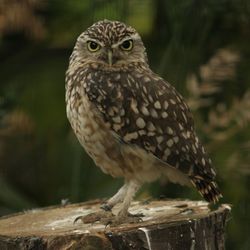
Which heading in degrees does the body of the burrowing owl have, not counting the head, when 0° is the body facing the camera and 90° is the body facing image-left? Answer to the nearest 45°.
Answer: approximately 90°
